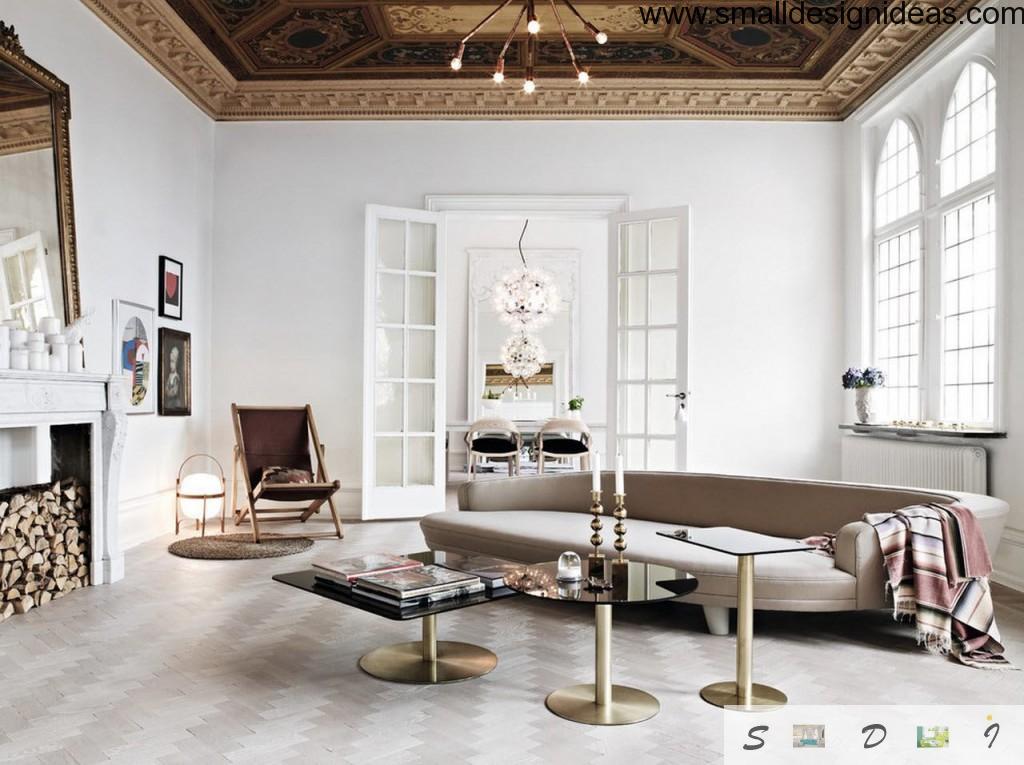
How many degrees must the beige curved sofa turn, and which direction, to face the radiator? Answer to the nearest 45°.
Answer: approximately 180°

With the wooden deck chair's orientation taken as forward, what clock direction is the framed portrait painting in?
The framed portrait painting is roughly at 3 o'clock from the wooden deck chair.

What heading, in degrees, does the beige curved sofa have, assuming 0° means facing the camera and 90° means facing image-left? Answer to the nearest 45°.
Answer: approximately 45°

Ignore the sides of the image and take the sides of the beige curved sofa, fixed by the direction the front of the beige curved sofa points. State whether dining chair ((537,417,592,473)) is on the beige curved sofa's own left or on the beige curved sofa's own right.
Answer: on the beige curved sofa's own right

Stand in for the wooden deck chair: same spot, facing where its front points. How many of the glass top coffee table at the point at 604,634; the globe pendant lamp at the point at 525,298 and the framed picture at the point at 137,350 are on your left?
1

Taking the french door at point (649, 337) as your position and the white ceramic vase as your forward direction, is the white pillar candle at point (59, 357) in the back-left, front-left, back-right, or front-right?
back-right

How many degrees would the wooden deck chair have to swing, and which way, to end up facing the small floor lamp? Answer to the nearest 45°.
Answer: approximately 135° to its right

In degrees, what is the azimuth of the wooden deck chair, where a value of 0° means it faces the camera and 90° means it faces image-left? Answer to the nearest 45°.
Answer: approximately 315°

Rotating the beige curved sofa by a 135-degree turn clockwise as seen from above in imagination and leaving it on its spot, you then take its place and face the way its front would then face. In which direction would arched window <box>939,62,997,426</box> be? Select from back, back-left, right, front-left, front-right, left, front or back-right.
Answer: front-right

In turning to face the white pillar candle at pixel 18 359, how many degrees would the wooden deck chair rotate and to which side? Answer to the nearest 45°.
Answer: approximately 90° to its right
